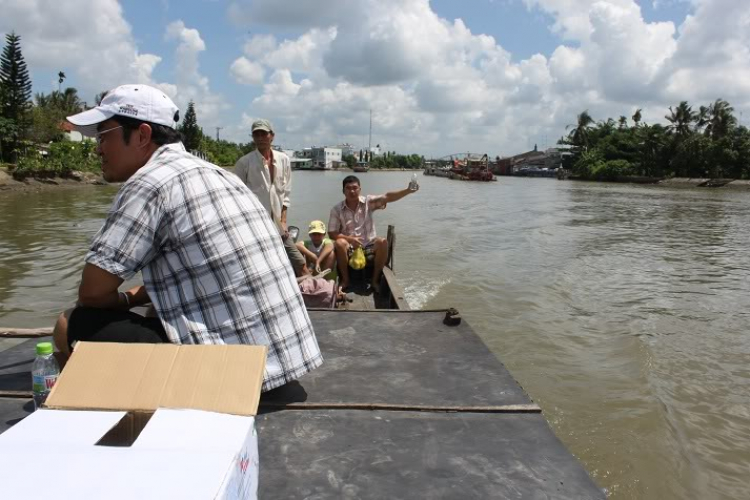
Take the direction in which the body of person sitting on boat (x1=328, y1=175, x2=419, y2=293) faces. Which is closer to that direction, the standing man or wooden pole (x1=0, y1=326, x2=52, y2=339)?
the wooden pole

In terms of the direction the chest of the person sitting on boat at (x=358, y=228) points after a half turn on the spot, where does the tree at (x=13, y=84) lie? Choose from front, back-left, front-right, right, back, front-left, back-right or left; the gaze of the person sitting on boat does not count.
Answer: front-left

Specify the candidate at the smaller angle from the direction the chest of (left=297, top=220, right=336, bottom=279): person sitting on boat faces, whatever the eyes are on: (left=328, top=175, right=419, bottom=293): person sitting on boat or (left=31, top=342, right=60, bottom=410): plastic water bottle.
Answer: the plastic water bottle

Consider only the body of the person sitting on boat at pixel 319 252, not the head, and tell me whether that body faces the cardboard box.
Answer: yes

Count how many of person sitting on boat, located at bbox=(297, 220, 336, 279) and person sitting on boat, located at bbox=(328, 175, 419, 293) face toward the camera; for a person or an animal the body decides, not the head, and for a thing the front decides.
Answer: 2

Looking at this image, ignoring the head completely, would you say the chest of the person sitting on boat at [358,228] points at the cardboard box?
yes

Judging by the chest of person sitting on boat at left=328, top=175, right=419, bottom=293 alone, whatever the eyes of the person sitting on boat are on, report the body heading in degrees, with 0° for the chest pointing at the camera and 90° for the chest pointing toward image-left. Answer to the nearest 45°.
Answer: approximately 0°

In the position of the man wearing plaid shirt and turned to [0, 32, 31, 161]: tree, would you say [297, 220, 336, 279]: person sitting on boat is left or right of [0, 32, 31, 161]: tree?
right
